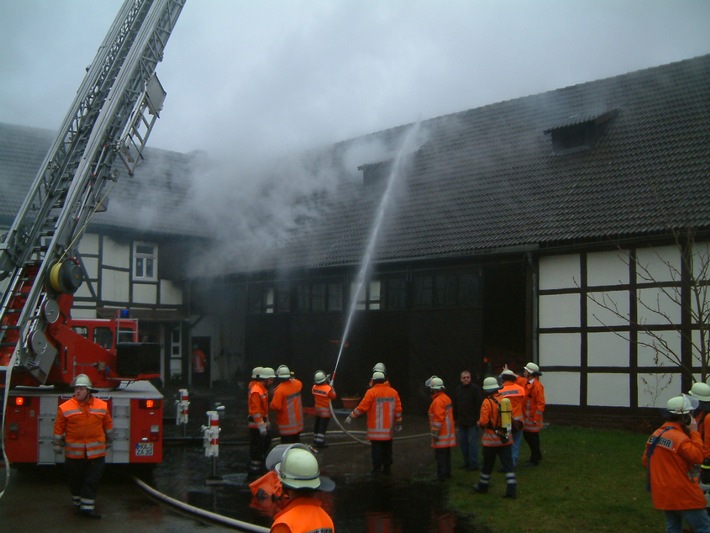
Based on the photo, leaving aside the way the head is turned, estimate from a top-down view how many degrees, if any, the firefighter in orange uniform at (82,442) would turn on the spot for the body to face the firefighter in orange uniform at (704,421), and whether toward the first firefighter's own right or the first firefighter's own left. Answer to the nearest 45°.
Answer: approximately 45° to the first firefighter's own left

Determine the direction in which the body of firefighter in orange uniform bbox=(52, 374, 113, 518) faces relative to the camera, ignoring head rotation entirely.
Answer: toward the camera

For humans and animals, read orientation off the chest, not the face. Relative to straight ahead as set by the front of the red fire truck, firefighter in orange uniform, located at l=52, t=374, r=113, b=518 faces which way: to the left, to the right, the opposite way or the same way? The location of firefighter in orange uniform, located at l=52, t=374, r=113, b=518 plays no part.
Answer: the opposite way

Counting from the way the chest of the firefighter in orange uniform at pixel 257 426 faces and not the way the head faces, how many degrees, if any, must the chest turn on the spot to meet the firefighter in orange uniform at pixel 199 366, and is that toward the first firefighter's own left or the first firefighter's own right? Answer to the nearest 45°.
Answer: approximately 90° to the first firefighter's own left

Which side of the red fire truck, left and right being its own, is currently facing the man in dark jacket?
right

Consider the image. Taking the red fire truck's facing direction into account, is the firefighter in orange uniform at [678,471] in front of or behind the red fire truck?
behind

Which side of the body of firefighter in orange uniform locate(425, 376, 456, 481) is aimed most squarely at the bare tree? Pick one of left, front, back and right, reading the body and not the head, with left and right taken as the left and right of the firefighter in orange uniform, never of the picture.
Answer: right

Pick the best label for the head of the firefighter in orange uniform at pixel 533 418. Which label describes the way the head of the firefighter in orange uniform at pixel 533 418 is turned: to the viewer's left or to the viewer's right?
to the viewer's left

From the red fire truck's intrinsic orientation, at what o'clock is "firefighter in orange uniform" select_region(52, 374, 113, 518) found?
The firefighter in orange uniform is roughly at 6 o'clock from the red fire truck.

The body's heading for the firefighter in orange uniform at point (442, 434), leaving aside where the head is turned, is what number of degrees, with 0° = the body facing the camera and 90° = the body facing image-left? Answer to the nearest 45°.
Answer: approximately 135°

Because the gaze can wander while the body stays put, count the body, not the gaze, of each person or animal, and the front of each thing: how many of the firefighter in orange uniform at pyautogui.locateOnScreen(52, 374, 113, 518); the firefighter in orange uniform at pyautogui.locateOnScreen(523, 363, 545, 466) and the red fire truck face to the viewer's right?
0

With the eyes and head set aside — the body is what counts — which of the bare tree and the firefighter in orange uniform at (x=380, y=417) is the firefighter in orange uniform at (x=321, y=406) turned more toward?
the bare tree

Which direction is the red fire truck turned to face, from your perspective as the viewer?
facing away from the viewer

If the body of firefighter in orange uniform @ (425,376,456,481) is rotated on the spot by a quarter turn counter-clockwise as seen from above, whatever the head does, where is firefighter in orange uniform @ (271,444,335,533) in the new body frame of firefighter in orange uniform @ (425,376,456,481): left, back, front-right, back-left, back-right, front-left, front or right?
front-left

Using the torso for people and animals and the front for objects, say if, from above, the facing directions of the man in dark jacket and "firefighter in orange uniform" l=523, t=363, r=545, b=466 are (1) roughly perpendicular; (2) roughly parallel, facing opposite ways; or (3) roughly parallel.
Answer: roughly perpendicular
